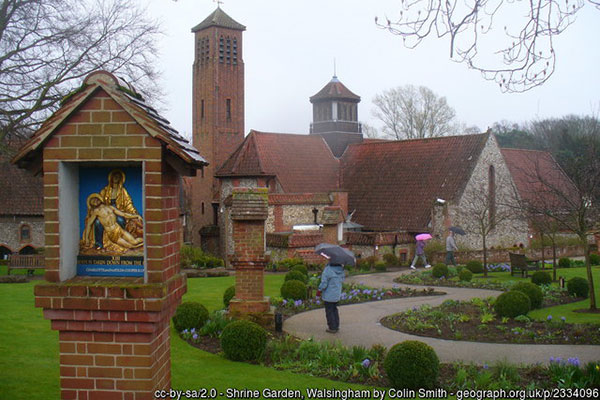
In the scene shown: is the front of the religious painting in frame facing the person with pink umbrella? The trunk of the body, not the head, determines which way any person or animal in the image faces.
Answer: no

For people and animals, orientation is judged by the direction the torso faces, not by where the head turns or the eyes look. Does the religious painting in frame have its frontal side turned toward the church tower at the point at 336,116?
no

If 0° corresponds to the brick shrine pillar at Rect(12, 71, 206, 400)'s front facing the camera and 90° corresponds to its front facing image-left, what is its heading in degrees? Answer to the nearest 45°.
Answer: approximately 0°

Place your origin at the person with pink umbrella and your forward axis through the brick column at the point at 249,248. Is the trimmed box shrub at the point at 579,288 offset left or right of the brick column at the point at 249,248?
left

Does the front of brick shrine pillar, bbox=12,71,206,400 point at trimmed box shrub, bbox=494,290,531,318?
no

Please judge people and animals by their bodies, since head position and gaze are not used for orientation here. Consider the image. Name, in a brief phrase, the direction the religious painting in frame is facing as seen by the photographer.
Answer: facing the viewer

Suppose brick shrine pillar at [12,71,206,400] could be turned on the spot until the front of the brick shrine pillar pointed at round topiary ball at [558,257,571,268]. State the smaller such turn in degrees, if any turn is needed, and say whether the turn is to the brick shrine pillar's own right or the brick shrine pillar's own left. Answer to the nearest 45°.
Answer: approximately 135° to the brick shrine pillar's own left

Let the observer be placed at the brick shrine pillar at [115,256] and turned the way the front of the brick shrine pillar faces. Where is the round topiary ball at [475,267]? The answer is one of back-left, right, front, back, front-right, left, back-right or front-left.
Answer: back-left
